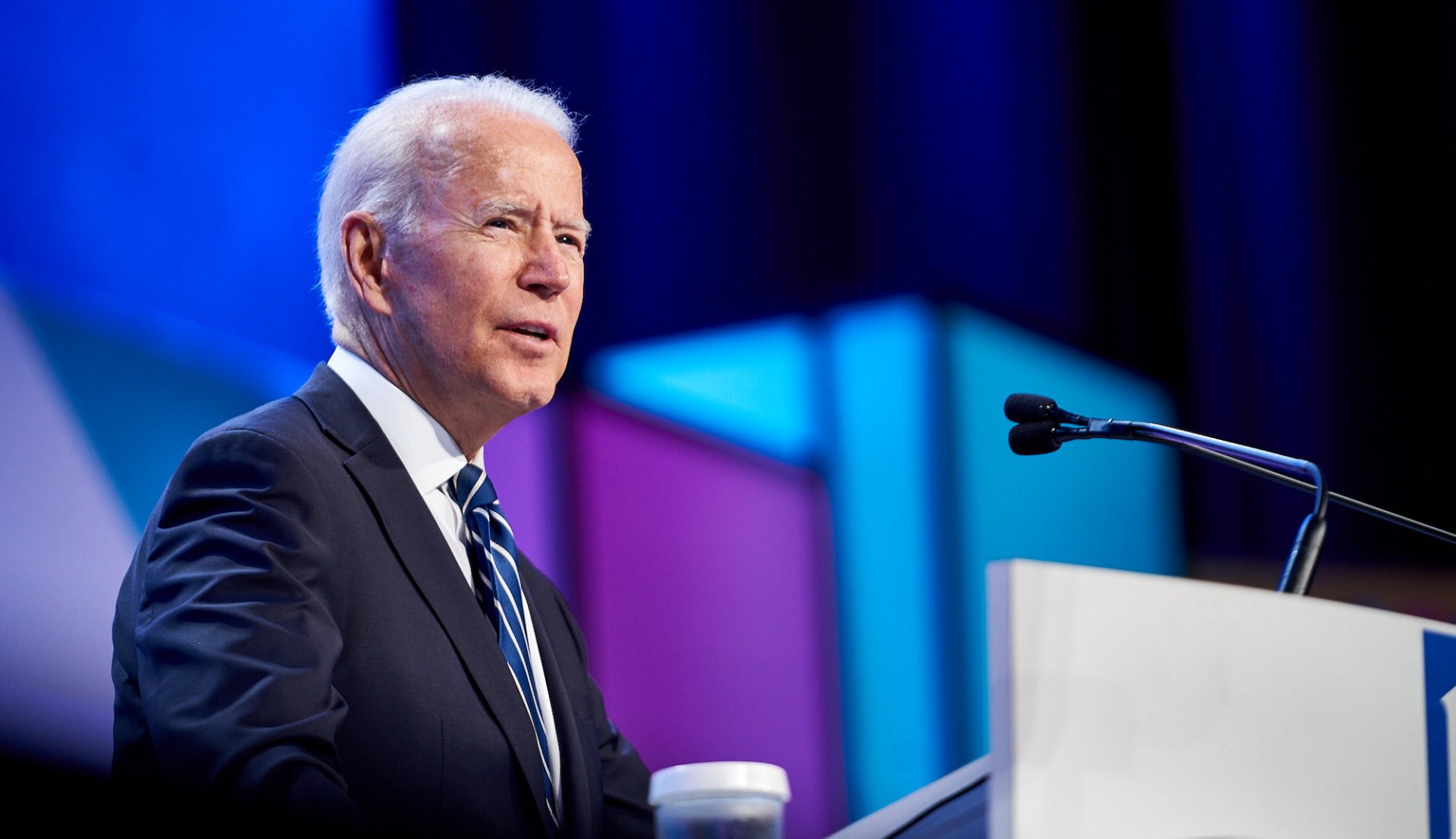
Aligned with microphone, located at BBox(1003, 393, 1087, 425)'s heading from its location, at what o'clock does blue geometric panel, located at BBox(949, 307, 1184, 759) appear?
The blue geometric panel is roughly at 3 o'clock from the microphone.

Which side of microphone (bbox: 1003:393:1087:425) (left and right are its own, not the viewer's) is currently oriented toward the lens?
left

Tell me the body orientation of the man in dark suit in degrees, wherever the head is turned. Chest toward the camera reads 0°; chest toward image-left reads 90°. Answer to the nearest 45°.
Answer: approximately 315°

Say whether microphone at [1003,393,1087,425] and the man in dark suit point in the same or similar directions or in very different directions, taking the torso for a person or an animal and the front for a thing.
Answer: very different directions

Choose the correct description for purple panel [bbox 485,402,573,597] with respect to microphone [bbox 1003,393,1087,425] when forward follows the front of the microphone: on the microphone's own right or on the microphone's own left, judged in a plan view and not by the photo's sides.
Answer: on the microphone's own right

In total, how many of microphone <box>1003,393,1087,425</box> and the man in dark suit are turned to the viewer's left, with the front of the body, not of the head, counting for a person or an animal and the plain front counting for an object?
1

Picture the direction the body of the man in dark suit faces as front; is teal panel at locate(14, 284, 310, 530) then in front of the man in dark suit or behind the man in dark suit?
behind

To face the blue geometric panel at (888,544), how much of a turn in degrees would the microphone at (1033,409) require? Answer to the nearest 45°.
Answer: approximately 90° to its right
